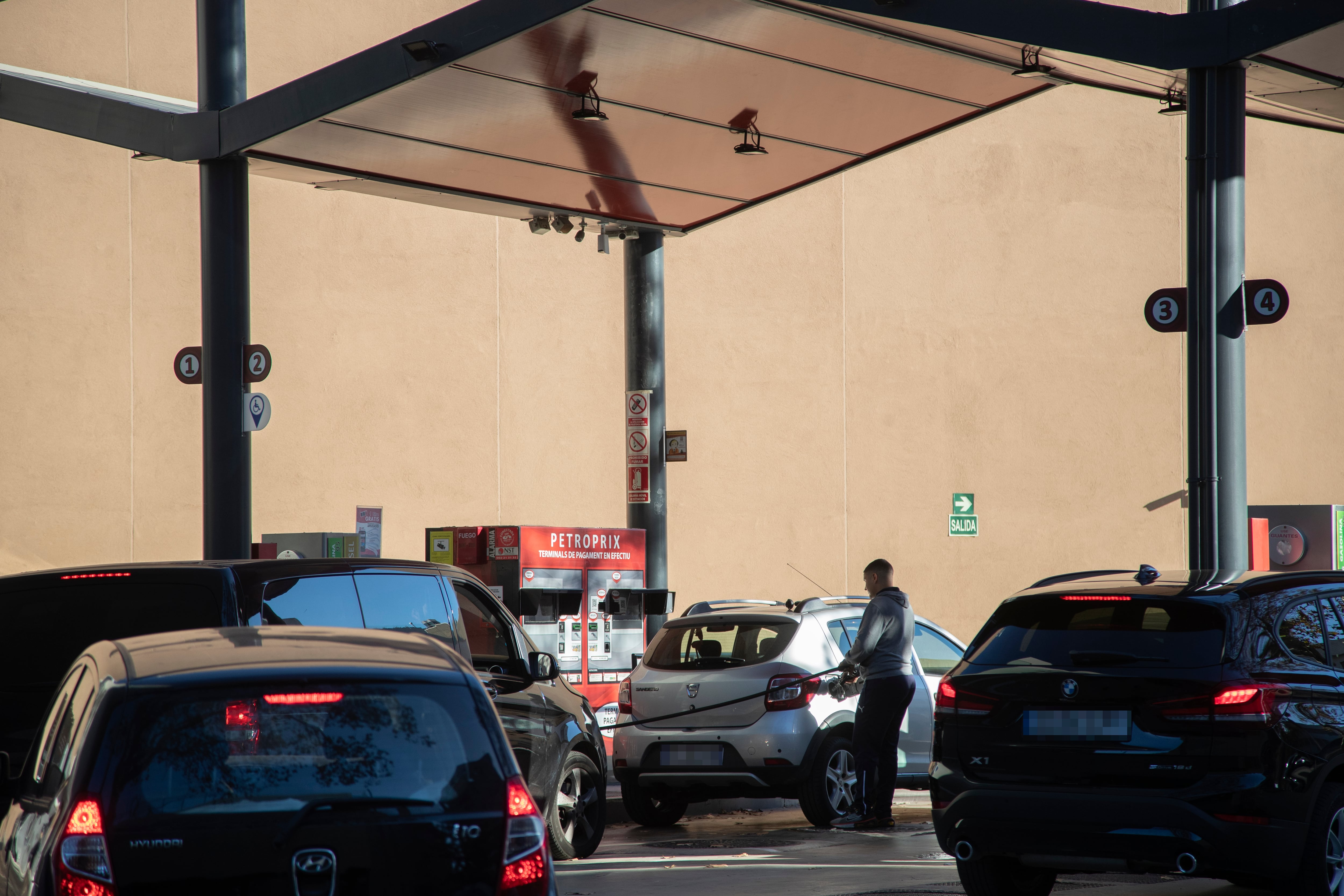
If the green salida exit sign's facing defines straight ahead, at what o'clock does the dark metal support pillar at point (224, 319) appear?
The dark metal support pillar is roughly at 1 o'clock from the green salida exit sign.

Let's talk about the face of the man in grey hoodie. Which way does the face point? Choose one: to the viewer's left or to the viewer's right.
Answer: to the viewer's left

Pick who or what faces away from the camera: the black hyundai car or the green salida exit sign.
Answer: the black hyundai car

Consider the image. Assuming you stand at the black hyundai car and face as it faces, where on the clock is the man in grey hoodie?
The man in grey hoodie is roughly at 1 o'clock from the black hyundai car.

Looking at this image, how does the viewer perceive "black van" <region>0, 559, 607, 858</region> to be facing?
facing away from the viewer and to the right of the viewer

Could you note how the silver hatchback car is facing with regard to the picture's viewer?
facing away from the viewer and to the right of the viewer

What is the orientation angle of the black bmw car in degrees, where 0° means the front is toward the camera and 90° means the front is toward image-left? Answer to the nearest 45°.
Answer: approximately 225°

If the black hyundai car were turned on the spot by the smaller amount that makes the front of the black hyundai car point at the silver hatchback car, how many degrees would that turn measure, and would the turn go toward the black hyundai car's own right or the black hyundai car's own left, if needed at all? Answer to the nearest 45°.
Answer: approximately 45° to the black hyundai car's own right

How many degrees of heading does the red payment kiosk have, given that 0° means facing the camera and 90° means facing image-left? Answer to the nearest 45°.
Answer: approximately 315°

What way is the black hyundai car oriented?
away from the camera

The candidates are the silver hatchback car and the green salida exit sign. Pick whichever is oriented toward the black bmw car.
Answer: the green salida exit sign
